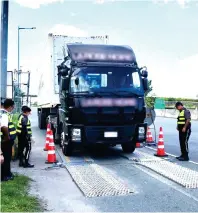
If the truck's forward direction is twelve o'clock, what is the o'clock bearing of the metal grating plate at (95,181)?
The metal grating plate is roughly at 12 o'clock from the truck.

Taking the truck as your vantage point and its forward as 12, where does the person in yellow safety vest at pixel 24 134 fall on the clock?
The person in yellow safety vest is roughly at 2 o'clock from the truck.

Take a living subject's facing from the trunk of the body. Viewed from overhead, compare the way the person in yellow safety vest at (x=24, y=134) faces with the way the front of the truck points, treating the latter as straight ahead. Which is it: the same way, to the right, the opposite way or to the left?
to the left

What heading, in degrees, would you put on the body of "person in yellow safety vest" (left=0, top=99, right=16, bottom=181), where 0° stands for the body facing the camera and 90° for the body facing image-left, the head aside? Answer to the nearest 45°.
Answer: approximately 270°

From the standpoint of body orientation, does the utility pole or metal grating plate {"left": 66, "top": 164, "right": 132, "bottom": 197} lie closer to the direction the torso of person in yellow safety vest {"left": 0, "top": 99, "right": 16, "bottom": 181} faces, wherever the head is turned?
the metal grating plate

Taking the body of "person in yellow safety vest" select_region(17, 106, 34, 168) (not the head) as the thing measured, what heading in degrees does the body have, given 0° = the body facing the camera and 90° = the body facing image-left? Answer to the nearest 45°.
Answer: approximately 270°

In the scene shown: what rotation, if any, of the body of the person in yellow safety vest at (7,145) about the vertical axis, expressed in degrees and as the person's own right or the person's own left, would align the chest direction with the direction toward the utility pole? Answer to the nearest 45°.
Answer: approximately 90° to the person's own left

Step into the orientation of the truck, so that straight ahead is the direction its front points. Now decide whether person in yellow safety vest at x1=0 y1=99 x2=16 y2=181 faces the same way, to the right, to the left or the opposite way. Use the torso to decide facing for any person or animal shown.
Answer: to the left

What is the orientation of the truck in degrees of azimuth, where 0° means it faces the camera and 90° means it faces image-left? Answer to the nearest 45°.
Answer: approximately 0°
